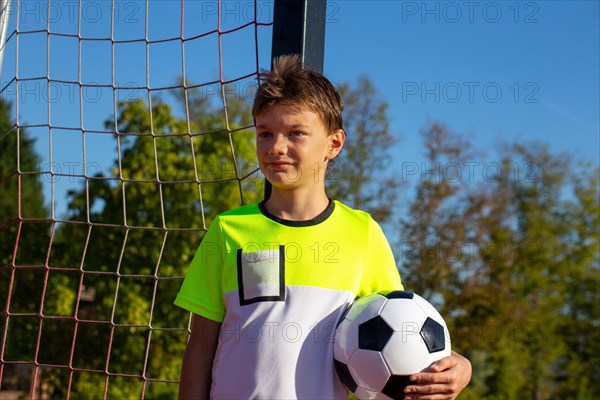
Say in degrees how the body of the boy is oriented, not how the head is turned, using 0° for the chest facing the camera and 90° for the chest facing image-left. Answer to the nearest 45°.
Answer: approximately 0°

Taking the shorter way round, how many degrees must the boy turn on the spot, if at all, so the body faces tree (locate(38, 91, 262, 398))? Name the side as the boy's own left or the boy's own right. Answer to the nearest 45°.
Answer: approximately 180°

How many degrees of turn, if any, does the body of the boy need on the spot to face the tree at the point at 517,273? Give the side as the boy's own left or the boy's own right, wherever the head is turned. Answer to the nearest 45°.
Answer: approximately 180°
